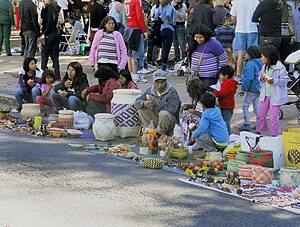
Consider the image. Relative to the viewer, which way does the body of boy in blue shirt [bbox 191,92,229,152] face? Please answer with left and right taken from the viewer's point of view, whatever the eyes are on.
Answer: facing away from the viewer and to the left of the viewer

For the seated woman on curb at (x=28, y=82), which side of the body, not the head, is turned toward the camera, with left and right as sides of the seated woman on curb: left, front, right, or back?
front

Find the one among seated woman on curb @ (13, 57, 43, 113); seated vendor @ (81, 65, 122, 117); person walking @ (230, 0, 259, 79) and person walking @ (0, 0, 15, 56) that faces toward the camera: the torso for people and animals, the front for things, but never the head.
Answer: the seated woman on curb

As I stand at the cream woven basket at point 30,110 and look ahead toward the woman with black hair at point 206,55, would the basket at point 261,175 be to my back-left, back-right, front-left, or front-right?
front-right

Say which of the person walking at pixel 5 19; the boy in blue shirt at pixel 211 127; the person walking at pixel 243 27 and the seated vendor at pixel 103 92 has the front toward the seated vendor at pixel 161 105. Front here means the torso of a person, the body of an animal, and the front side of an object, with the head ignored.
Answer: the boy in blue shirt

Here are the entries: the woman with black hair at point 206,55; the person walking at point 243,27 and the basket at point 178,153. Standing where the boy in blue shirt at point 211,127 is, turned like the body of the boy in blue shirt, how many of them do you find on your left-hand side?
1

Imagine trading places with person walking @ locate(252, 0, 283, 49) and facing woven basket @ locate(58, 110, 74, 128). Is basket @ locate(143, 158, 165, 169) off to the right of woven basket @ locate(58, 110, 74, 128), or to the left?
left

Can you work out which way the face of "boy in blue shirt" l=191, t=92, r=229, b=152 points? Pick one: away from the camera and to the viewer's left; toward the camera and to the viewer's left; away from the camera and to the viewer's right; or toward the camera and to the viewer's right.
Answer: away from the camera and to the viewer's left

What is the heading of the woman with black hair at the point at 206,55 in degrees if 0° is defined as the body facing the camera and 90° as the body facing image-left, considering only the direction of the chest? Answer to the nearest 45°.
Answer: approximately 45°
